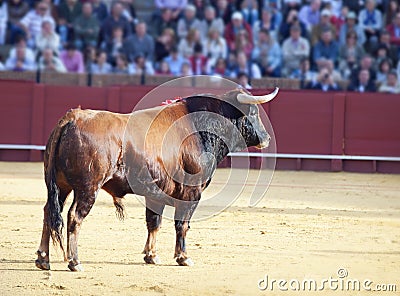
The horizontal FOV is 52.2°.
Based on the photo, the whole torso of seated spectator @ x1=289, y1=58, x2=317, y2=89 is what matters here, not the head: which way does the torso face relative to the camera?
toward the camera

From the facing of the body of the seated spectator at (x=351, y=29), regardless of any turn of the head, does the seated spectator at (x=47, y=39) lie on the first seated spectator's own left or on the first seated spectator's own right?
on the first seated spectator's own right

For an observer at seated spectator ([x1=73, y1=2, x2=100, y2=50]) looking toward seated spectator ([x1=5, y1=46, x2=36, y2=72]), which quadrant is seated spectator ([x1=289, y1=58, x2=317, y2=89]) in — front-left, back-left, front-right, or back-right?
back-left

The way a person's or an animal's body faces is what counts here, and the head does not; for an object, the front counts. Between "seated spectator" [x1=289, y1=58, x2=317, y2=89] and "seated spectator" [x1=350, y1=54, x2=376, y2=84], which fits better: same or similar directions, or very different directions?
same or similar directions

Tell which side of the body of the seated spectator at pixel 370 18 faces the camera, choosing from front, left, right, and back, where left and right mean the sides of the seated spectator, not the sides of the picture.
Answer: front

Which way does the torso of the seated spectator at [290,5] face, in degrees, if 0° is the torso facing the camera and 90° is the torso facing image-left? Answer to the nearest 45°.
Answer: approximately 0°

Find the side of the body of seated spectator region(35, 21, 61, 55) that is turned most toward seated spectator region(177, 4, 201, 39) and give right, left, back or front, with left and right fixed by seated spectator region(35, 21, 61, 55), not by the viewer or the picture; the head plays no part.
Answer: left

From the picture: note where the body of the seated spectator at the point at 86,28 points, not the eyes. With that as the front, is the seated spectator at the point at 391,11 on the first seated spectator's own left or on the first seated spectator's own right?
on the first seated spectator's own left

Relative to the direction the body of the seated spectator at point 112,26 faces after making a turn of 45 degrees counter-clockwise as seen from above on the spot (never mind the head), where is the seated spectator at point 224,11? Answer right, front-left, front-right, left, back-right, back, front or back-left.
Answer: front-left

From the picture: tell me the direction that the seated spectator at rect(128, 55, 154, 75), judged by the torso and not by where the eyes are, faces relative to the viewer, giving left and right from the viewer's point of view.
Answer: facing the viewer

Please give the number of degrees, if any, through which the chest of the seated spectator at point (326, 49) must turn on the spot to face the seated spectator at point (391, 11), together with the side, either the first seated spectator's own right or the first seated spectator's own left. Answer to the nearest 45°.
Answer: approximately 135° to the first seated spectator's own left

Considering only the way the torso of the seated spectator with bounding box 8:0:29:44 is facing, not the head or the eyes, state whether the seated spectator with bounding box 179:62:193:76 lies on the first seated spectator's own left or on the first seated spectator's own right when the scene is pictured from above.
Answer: on the first seated spectator's own left

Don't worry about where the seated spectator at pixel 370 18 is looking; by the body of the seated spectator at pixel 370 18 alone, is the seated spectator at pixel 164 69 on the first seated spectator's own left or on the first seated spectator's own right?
on the first seated spectator's own right

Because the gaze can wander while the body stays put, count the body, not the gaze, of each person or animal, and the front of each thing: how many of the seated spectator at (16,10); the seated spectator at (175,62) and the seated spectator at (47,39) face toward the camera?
3

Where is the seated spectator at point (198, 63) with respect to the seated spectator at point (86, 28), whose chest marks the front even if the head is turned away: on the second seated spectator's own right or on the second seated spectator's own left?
on the second seated spectator's own left

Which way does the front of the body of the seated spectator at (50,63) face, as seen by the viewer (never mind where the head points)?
toward the camera
